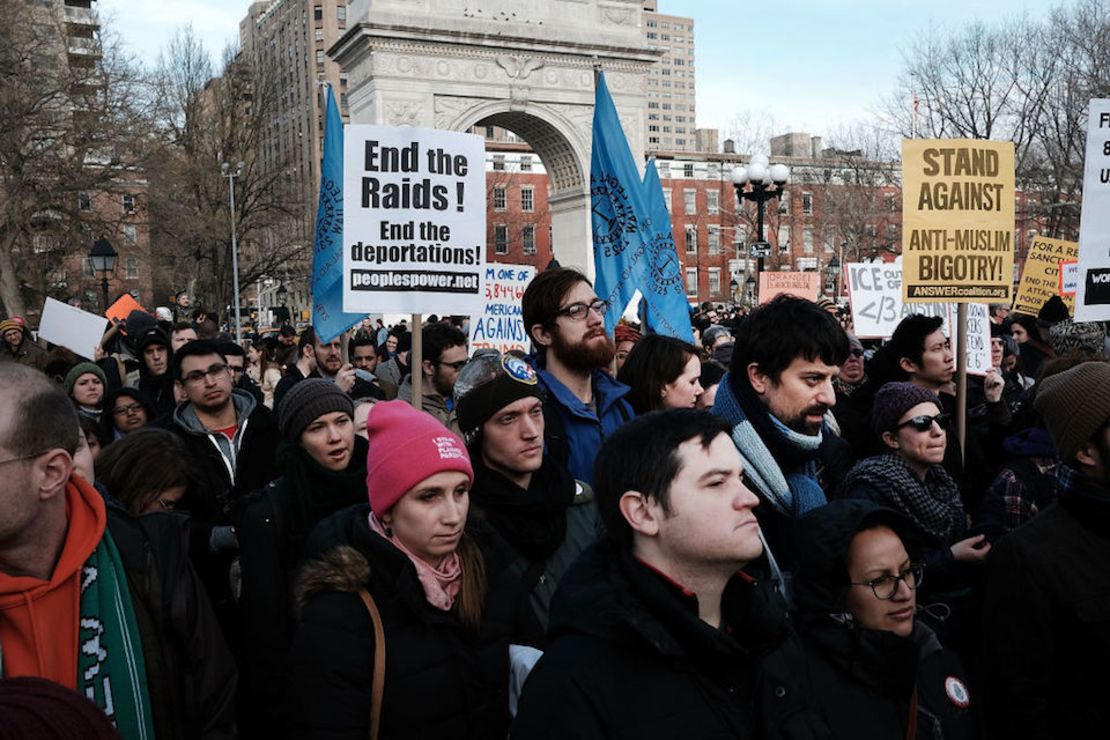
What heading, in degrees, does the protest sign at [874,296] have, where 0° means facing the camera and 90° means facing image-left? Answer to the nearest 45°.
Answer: approximately 0°

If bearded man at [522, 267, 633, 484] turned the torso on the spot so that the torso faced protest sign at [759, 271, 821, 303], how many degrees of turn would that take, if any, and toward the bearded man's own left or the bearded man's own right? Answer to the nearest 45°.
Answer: approximately 135° to the bearded man's own left

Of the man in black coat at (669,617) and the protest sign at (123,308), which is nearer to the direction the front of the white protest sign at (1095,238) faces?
the man in black coat

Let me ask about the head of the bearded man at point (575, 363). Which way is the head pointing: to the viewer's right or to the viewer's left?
to the viewer's right

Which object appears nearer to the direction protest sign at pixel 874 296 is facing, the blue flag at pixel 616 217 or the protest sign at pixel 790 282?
the blue flag

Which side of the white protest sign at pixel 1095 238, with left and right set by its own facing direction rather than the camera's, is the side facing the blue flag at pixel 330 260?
right

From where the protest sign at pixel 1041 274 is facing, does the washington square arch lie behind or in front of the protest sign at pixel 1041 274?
behind

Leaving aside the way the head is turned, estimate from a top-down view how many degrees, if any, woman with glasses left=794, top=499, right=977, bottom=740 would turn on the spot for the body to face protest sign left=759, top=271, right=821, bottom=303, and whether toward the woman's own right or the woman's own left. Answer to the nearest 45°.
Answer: approximately 135° to the woman's own left
